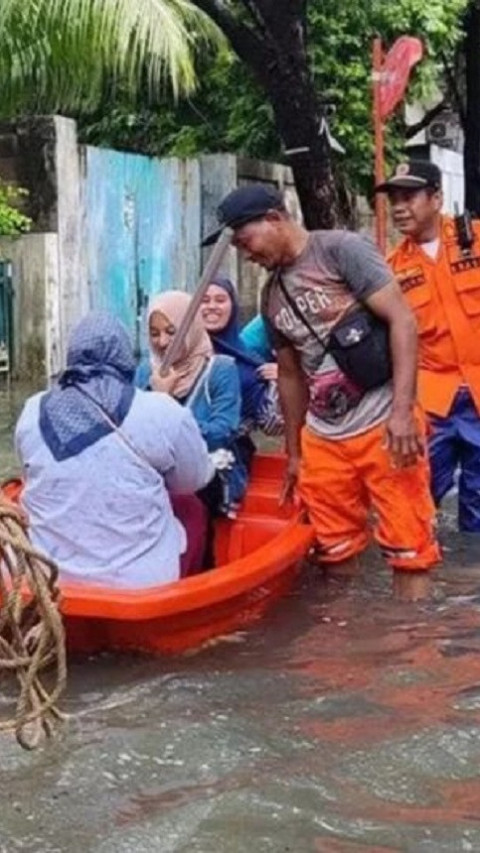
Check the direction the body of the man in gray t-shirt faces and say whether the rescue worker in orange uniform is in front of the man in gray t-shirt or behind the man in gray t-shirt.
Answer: behind

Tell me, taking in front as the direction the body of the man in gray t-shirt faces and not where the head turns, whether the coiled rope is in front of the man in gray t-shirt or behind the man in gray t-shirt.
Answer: in front

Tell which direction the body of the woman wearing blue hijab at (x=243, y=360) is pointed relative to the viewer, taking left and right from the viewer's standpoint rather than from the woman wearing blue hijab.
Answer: facing the viewer and to the left of the viewer

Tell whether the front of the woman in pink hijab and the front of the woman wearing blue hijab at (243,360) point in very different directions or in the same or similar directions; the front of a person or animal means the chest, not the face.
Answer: same or similar directions

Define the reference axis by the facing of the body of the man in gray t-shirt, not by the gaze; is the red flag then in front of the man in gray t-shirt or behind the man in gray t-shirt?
behind

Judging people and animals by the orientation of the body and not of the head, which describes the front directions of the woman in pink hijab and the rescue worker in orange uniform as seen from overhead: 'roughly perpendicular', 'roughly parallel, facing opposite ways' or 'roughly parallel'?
roughly parallel

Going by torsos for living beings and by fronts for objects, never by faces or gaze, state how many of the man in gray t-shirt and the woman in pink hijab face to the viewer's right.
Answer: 0

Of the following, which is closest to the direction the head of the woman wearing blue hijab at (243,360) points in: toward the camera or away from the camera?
toward the camera

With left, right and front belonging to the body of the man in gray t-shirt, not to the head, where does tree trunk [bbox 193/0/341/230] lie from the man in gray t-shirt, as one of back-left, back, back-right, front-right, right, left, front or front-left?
back-right

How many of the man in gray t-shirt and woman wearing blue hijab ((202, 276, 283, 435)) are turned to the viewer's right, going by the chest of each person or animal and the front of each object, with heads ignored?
0

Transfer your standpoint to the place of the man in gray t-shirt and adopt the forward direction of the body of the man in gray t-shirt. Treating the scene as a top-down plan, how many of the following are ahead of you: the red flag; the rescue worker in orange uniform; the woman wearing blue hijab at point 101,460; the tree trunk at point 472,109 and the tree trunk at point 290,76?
1

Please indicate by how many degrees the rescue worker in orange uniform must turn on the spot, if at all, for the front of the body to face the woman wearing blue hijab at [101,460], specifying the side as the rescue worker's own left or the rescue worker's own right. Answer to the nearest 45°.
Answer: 0° — they already face them

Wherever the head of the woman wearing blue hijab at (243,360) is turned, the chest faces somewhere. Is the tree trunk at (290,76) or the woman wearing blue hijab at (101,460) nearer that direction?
the woman wearing blue hijab

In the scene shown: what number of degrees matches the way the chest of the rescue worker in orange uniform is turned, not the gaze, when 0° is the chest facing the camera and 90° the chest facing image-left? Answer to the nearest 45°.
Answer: approximately 45°

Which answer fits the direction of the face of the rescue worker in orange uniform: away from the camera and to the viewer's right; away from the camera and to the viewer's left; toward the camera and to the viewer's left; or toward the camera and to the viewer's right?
toward the camera and to the viewer's left

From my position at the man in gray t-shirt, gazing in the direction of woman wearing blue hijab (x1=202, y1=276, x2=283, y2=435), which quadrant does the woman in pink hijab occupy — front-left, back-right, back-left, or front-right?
front-left
